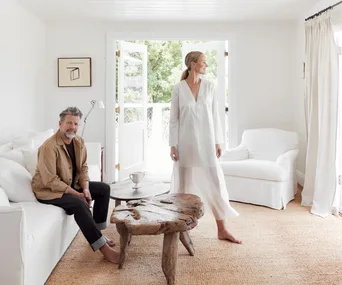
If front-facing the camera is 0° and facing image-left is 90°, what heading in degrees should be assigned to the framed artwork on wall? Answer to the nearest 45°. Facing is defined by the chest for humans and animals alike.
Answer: approximately 0°

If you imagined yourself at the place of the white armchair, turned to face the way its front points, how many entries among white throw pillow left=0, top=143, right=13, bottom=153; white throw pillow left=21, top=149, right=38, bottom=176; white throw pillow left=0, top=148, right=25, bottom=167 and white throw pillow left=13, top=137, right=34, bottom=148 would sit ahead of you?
4

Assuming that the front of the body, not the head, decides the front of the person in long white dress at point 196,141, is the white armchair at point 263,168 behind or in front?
behind

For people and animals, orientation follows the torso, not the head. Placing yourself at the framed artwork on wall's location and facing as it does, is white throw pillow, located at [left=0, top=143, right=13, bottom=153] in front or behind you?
in front

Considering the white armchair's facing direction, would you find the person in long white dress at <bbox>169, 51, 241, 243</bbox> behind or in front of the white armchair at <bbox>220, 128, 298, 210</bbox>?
in front

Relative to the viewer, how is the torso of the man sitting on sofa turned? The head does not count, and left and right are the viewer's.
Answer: facing the viewer and to the right of the viewer

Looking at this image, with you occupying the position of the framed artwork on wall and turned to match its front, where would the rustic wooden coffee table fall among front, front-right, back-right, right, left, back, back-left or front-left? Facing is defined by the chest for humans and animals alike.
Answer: front

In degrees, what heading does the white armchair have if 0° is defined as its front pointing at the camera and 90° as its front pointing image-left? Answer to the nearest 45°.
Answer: approximately 45°
